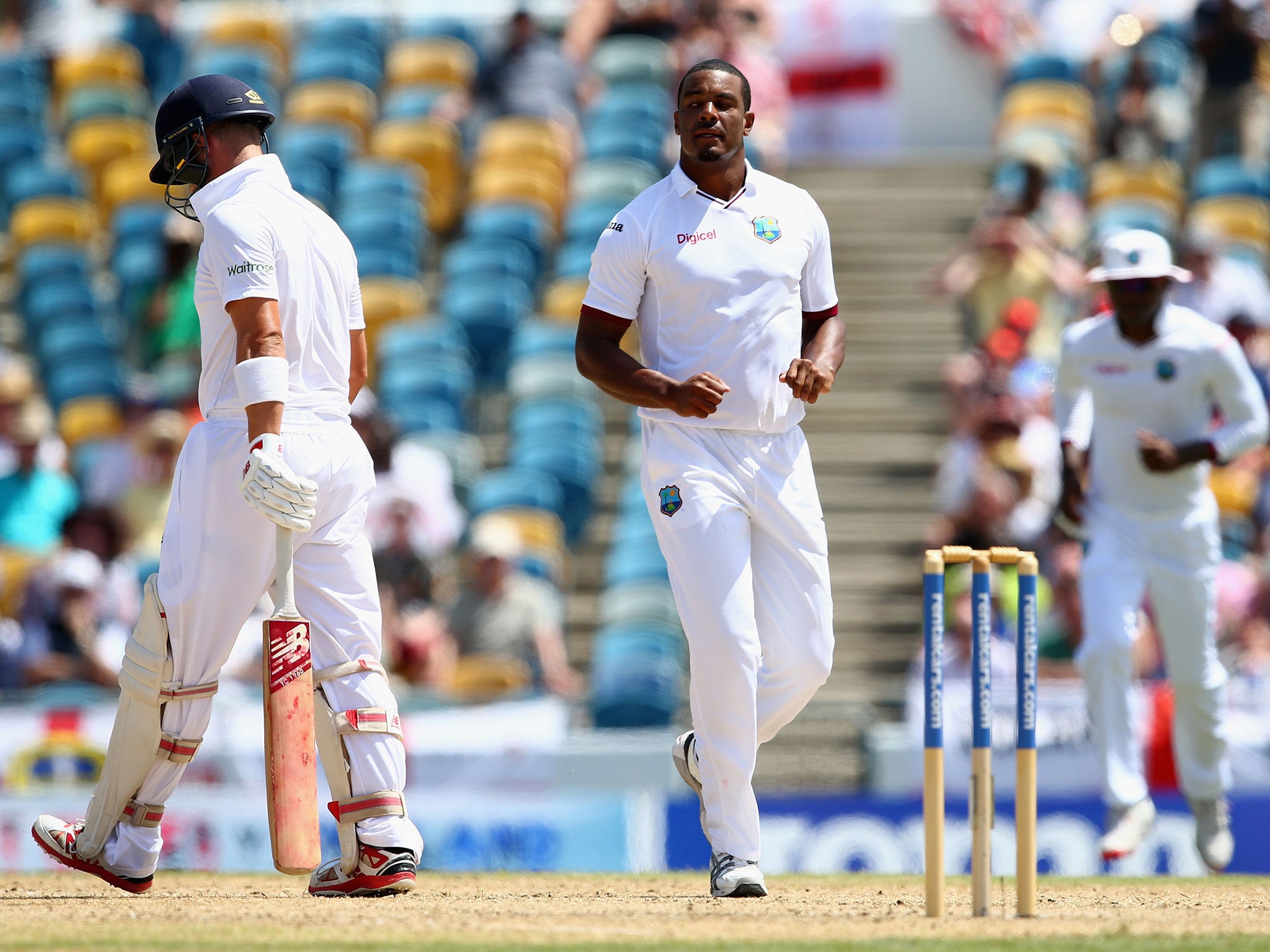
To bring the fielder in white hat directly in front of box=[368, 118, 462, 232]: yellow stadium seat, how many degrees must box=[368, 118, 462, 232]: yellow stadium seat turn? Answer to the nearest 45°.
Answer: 0° — it already faces them

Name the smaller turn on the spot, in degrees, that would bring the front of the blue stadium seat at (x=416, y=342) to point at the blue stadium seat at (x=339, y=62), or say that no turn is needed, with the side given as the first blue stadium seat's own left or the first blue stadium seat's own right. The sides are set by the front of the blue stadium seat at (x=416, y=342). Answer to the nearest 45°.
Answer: approximately 180°

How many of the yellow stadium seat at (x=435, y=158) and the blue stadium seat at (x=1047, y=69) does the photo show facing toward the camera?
2

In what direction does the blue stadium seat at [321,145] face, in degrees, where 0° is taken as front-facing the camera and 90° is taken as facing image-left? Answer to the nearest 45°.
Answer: approximately 0°

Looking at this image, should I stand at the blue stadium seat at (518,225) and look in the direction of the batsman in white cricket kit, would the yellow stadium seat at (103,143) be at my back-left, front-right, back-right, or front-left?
back-right

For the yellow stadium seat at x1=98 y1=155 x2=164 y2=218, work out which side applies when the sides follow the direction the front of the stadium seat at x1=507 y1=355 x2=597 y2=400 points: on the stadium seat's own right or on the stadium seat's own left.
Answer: on the stadium seat's own right

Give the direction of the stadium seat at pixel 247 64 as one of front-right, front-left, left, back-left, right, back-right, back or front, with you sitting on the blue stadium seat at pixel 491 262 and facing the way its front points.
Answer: back-right

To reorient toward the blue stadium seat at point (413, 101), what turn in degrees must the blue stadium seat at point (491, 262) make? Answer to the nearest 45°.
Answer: approximately 180°

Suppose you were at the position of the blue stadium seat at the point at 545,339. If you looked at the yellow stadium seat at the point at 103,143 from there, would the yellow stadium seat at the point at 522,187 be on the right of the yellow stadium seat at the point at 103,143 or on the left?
right

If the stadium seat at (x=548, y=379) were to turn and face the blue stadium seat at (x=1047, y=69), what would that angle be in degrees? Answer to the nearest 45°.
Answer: approximately 135° to its left

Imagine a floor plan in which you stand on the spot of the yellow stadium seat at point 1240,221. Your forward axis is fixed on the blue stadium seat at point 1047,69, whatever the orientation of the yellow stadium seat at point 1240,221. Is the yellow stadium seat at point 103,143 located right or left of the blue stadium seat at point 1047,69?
left

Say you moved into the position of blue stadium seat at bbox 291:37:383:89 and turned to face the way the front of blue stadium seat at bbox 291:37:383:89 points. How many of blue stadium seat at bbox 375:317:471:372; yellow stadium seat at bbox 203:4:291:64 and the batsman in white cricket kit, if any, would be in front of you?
2
